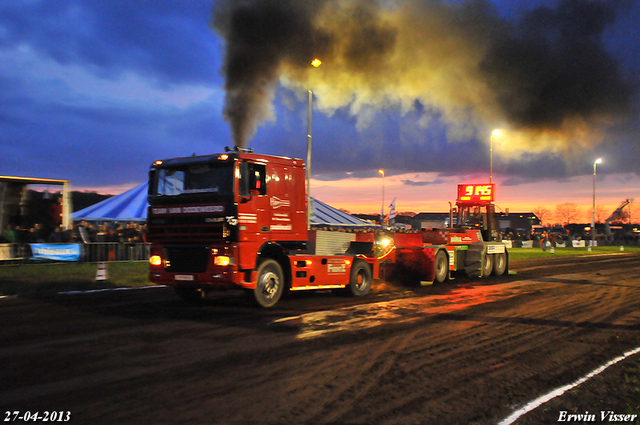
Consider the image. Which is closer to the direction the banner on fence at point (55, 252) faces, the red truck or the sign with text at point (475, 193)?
the red truck

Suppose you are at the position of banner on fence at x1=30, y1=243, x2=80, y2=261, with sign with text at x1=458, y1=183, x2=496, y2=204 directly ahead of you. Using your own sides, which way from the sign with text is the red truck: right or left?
right

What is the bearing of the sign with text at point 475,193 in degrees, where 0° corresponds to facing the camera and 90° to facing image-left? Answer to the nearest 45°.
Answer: approximately 0°

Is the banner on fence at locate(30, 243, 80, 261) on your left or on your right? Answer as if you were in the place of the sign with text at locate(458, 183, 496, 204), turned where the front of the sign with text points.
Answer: on your right

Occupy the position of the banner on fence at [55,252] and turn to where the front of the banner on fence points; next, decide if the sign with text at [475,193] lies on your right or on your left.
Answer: on your left

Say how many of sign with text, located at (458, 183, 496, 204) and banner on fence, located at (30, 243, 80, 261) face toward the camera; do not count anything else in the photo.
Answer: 2

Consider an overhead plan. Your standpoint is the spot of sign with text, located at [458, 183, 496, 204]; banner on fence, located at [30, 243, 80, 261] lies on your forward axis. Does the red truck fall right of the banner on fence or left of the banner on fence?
left

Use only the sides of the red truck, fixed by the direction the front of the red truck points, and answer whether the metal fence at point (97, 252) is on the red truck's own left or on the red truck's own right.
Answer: on the red truck's own right

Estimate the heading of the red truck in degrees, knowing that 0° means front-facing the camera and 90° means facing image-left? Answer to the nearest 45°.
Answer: approximately 45°
